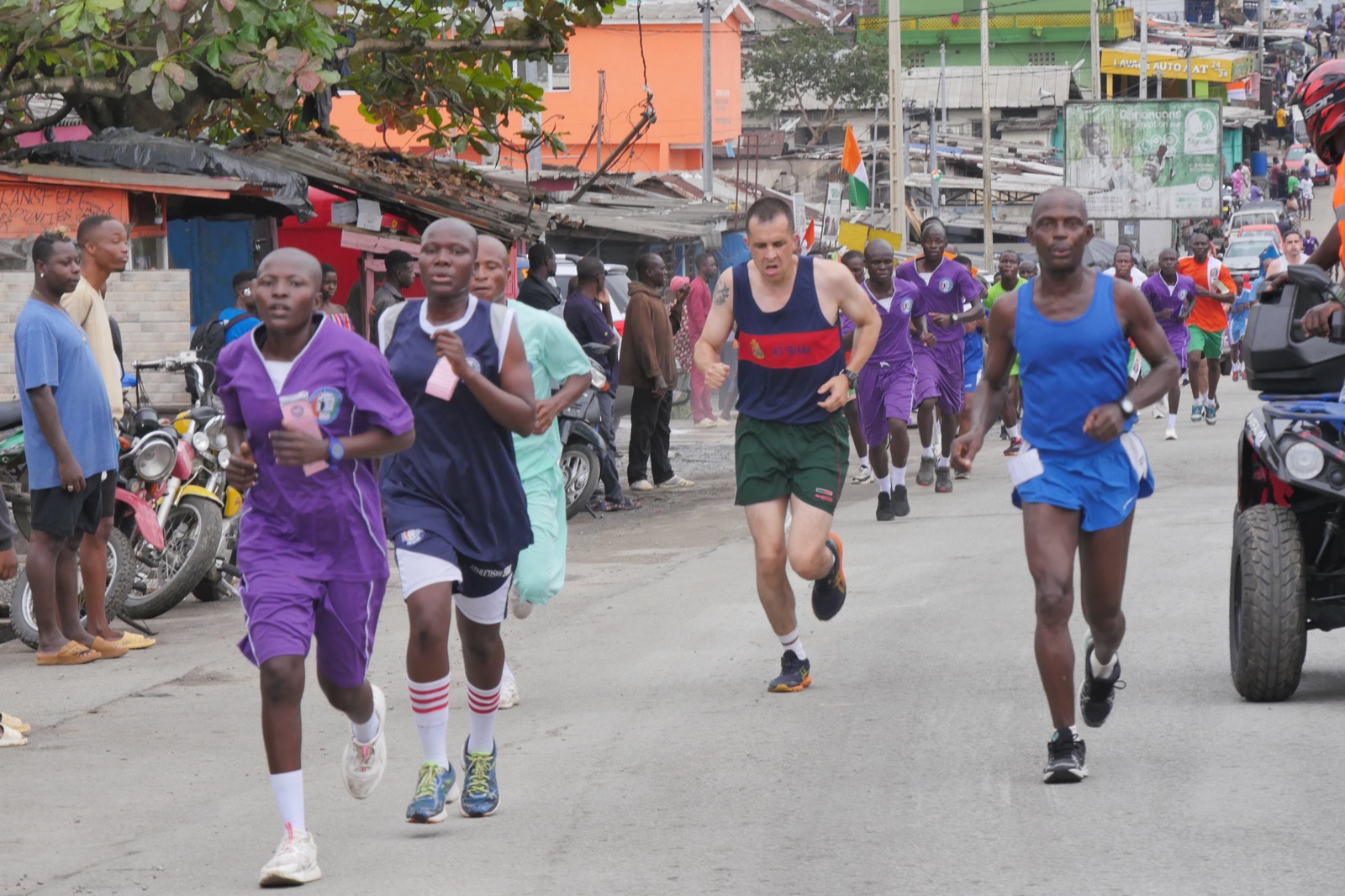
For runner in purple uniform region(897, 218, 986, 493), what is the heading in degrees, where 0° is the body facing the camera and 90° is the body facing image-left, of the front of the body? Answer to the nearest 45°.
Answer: approximately 0°

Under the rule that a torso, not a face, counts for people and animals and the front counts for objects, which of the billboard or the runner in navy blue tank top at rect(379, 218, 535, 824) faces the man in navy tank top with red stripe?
the billboard

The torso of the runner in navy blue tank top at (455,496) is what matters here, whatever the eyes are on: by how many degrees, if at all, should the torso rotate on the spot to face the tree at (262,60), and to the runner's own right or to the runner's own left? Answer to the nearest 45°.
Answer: approximately 180°

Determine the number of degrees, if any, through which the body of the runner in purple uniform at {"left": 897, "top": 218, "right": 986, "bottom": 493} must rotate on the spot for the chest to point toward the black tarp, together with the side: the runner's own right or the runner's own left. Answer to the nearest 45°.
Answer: approximately 45° to the runner's own right

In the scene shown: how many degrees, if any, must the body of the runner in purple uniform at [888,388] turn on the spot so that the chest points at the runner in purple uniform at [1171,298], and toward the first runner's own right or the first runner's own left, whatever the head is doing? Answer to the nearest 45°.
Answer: approximately 135° to the first runner's own left

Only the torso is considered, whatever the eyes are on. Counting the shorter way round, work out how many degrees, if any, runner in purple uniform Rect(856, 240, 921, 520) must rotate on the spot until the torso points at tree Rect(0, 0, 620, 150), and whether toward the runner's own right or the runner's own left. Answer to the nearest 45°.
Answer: approximately 90° to the runner's own right

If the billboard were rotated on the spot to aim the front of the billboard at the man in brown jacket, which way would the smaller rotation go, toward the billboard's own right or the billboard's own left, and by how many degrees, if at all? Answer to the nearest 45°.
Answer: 0° — it already faces them
